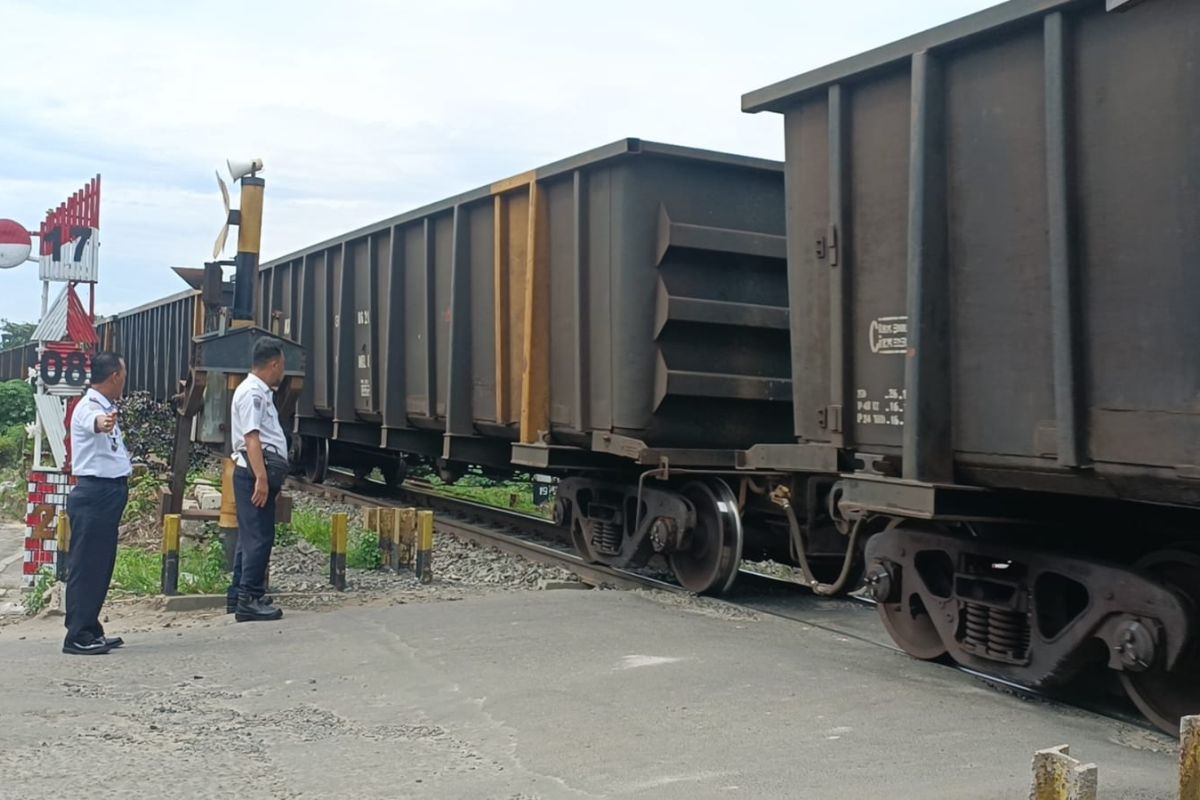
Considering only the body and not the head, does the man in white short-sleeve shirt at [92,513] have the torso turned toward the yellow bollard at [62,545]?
no

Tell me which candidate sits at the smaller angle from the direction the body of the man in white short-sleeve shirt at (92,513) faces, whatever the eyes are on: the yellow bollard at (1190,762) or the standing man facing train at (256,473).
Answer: the standing man facing train

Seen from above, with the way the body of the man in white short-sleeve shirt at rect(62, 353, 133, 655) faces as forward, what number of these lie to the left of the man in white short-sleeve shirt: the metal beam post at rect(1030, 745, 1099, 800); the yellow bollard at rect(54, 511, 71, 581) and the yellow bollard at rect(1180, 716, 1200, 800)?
1

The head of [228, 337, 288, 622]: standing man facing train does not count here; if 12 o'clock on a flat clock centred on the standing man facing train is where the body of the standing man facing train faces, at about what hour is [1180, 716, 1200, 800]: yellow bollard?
The yellow bollard is roughly at 2 o'clock from the standing man facing train.

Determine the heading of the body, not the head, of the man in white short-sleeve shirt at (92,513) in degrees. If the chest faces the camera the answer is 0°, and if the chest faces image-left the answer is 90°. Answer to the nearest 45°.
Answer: approximately 270°

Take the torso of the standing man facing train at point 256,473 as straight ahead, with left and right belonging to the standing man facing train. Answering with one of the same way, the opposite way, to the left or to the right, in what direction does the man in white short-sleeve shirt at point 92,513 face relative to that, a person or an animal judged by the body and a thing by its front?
the same way

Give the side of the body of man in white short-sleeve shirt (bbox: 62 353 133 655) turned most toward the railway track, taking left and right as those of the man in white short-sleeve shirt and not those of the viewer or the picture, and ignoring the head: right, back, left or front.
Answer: front

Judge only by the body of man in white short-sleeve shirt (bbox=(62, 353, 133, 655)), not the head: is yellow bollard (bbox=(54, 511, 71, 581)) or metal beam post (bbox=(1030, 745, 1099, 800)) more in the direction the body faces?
the metal beam post

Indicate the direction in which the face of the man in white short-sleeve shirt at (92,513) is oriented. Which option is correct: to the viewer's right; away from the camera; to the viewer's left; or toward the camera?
to the viewer's right

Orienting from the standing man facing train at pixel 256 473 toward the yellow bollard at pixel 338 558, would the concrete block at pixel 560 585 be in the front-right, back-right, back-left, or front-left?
front-right

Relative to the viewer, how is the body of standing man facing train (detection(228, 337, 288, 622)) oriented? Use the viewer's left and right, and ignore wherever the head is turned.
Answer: facing to the right of the viewer

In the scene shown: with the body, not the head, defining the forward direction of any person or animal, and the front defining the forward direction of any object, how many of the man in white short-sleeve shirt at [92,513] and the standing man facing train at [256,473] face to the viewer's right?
2
